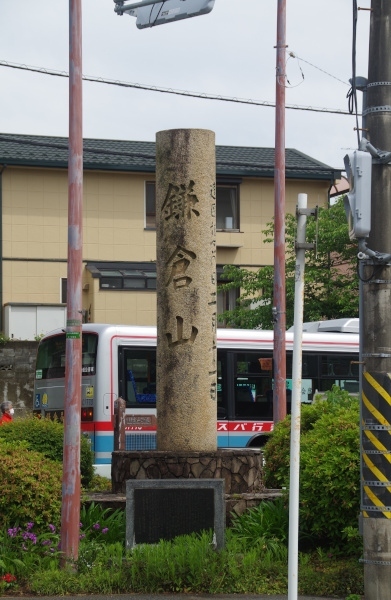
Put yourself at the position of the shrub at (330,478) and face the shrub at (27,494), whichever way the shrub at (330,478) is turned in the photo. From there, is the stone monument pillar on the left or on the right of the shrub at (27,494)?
right

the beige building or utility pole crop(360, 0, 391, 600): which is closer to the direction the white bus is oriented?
the beige building

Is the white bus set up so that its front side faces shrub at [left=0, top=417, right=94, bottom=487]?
no

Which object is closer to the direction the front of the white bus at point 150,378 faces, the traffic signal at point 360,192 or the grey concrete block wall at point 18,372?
the grey concrete block wall
